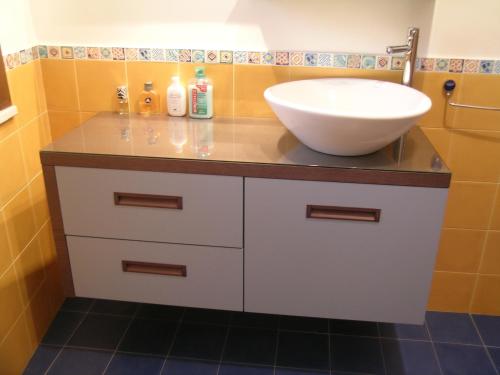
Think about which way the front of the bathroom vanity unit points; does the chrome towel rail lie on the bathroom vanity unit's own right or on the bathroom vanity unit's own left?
on the bathroom vanity unit's own left

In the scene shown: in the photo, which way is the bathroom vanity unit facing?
toward the camera
